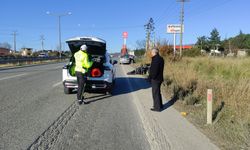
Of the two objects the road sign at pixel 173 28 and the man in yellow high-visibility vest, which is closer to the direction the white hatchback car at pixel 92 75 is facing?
the road sign

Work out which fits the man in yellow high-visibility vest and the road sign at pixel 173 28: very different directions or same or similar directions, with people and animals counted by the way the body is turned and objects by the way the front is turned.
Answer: very different directions

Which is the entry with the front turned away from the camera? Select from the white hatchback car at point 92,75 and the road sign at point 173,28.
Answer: the white hatchback car

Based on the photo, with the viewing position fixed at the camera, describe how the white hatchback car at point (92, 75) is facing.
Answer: facing away from the viewer

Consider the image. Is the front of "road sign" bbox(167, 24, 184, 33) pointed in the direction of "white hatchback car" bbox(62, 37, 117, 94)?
yes

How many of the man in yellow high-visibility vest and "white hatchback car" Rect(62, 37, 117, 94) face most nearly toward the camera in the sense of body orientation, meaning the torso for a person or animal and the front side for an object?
0

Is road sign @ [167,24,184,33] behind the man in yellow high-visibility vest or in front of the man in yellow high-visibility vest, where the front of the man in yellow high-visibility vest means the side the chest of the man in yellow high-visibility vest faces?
in front

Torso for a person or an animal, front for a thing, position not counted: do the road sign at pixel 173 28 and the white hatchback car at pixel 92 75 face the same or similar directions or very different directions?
very different directions

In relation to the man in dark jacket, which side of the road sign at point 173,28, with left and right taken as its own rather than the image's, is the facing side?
front

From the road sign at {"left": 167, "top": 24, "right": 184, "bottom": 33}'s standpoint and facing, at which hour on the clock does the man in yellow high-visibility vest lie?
The man in yellow high-visibility vest is roughly at 12 o'clock from the road sign.

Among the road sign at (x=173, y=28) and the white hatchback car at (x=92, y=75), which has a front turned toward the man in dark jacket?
the road sign

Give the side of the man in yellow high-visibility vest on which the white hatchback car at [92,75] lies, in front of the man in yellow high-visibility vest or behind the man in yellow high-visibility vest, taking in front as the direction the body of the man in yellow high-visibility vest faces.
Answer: in front

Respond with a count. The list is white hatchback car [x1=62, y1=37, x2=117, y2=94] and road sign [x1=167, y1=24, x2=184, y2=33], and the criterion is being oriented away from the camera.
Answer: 1

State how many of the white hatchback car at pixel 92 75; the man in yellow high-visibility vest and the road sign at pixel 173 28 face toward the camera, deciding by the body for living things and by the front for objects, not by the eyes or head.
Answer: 1

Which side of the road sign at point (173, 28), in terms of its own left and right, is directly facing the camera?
front

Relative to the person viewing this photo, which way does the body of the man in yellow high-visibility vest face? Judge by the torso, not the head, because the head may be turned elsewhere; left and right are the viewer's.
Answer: facing away from the viewer and to the right of the viewer
